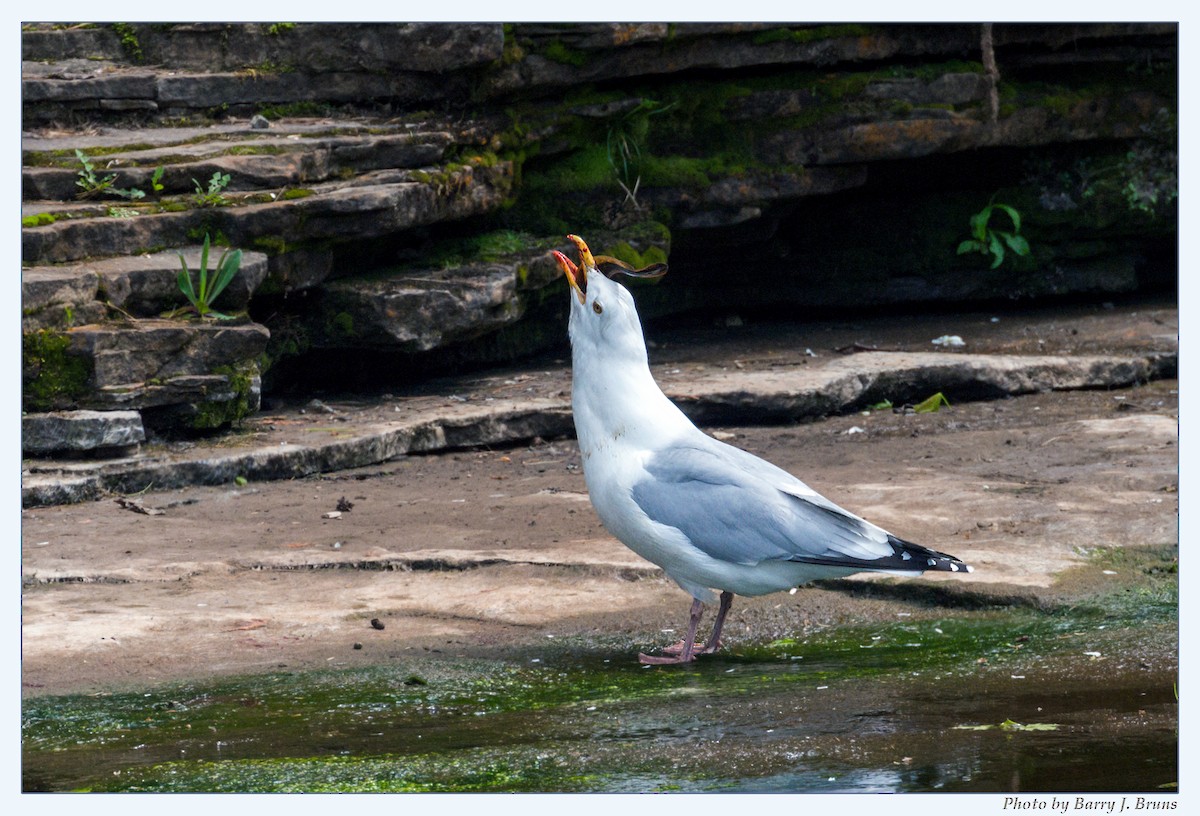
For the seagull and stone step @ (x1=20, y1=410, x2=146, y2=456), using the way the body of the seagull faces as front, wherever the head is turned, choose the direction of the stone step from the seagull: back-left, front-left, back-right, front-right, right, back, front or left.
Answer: front-right

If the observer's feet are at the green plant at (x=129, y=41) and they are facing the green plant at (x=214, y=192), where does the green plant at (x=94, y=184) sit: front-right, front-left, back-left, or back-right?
front-right

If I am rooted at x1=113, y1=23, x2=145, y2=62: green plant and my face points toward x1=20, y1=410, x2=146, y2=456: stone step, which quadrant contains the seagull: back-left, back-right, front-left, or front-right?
front-left

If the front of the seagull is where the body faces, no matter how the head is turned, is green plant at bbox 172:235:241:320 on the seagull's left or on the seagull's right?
on the seagull's right

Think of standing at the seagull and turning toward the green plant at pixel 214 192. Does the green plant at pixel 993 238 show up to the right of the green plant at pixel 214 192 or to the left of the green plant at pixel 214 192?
right

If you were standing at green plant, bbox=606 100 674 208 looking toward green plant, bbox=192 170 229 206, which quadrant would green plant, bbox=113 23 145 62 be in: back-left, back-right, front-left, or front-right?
front-right

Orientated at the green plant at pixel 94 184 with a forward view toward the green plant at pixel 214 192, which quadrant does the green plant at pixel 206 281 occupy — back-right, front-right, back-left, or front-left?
front-right

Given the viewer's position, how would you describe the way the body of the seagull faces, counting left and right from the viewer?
facing to the left of the viewer

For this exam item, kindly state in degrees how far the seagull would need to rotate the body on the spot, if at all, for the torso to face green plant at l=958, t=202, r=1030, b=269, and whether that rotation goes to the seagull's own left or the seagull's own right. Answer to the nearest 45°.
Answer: approximately 90° to the seagull's own right

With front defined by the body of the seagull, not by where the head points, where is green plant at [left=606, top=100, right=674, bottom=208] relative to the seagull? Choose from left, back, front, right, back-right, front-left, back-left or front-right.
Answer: right

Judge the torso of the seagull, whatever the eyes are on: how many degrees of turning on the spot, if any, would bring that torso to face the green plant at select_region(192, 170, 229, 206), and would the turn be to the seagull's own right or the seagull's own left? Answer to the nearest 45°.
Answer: approximately 45° to the seagull's own right
